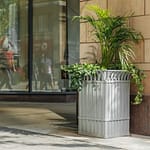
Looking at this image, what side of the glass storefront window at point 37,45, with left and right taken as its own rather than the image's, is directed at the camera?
front

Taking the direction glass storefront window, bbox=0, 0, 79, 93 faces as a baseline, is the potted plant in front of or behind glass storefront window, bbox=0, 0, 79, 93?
in front
